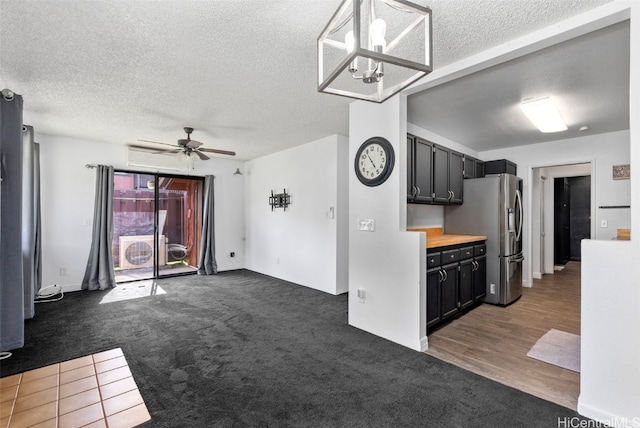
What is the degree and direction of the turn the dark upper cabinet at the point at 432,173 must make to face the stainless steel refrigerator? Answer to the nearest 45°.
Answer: approximately 90° to its left

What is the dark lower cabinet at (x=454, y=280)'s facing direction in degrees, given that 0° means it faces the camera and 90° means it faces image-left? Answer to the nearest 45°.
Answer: approximately 315°

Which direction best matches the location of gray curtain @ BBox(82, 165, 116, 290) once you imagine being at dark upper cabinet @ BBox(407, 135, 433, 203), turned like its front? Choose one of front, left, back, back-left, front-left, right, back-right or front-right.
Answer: back-right

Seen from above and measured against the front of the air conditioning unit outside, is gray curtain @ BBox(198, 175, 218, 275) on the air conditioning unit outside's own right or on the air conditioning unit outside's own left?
on the air conditioning unit outside's own left

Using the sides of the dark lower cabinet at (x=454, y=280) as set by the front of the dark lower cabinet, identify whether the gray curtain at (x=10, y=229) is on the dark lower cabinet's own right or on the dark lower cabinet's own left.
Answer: on the dark lower cabinet's own right

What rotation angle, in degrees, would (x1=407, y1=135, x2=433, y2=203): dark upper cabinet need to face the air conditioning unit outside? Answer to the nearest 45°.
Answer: approximately 135° to its right

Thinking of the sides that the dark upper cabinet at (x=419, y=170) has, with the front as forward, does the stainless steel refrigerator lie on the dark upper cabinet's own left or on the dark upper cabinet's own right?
on the dark upper cabinet's own left

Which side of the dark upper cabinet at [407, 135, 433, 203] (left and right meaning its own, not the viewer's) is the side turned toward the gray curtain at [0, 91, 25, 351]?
right
